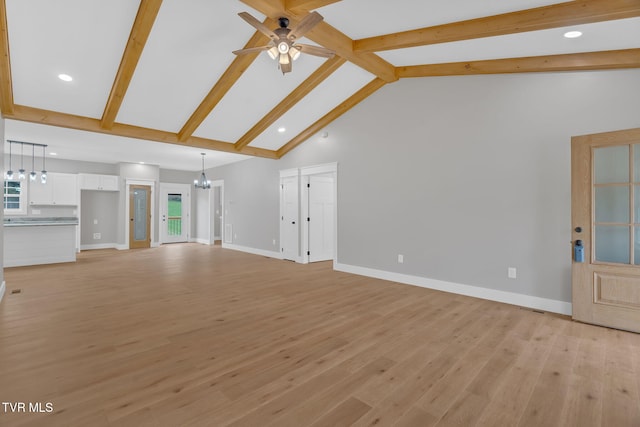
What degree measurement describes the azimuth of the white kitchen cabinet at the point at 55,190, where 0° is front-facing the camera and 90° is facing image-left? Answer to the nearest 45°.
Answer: approximately 0°

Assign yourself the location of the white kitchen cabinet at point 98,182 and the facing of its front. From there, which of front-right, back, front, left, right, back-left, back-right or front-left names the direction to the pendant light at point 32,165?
front-right

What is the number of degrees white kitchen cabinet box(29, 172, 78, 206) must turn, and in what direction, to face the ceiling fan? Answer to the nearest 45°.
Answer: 0° — it already faces it

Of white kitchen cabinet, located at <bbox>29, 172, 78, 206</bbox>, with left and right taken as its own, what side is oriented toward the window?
right

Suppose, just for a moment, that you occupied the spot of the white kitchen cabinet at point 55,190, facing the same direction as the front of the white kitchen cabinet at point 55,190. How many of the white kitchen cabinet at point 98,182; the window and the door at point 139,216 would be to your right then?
1

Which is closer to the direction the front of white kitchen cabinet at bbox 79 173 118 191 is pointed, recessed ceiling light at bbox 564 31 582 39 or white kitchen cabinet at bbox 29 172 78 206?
the recessed ceiling light

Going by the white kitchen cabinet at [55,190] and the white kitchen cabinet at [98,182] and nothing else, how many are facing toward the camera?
2

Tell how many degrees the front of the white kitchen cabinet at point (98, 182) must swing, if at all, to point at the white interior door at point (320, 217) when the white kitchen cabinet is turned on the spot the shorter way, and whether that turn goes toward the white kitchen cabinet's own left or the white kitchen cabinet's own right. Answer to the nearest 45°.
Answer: approximately 45° to the white kitchen cabinet's own left

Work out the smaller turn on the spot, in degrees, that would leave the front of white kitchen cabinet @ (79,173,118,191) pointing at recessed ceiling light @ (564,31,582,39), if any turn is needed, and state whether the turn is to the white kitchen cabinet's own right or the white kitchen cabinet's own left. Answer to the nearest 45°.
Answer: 0° — it already faces it

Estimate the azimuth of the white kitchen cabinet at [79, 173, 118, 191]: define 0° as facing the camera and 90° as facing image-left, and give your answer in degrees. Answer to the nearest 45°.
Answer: approximately 0°
